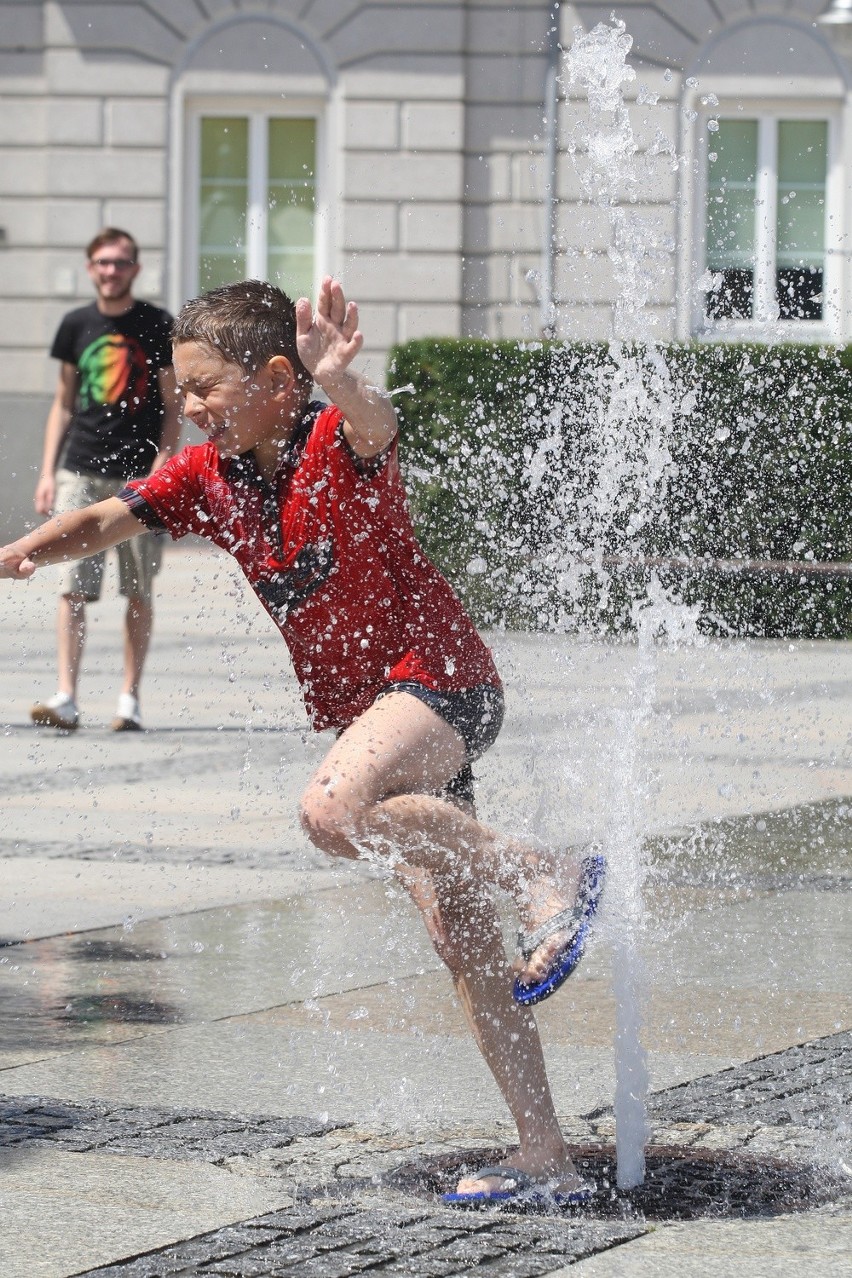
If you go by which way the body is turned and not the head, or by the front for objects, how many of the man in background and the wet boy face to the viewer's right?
0

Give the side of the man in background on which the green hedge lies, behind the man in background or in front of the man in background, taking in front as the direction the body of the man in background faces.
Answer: behind

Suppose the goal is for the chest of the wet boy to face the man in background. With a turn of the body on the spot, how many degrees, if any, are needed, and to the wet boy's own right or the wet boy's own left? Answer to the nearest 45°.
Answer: approximately 135° to the wet boy's own right

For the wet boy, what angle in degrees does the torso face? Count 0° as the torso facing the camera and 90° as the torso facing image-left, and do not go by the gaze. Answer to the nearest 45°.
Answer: approximately 45°

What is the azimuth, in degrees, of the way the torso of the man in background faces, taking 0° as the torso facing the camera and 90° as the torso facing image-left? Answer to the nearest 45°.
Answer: approximately 0°

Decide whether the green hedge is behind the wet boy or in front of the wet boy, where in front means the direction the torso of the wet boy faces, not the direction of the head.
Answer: behind

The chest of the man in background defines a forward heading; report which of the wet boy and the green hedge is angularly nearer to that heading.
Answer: the wet boy

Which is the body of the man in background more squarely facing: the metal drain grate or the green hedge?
the metal drain grate

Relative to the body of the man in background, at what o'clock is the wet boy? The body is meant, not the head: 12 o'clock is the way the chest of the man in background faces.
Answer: The wet boy is roughly at 12 o'clock from the man in background.
